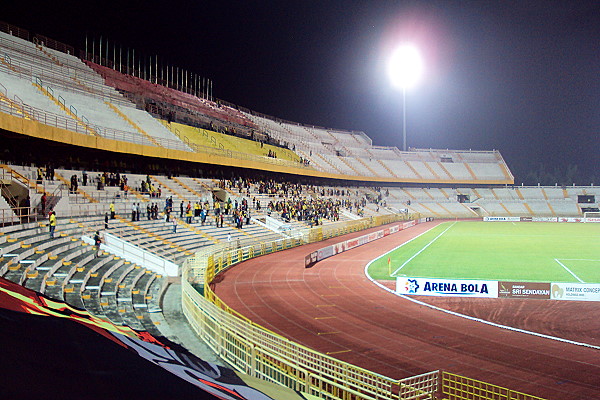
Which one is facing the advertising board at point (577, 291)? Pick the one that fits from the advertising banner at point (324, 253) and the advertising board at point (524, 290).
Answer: the advertising banner

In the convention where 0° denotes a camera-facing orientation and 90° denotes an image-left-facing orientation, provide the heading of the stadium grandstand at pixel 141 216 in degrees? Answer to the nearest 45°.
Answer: approximately 315°

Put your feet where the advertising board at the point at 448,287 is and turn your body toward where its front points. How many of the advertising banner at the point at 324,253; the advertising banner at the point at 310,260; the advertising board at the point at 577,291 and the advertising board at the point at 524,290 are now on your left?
2

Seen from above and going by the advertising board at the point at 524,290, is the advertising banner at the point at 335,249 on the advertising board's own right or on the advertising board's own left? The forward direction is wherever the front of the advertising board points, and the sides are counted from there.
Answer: on the advertising board's own right

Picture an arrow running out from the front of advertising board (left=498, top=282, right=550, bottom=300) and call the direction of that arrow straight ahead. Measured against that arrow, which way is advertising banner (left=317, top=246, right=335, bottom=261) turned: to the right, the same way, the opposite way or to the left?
to the left

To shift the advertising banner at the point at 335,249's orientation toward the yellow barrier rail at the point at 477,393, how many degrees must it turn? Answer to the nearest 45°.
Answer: approximately 45° to its right

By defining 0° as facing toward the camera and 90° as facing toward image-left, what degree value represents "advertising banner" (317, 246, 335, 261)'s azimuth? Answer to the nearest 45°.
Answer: approximately 315°

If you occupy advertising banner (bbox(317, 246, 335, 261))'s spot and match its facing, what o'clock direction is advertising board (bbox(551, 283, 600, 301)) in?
The advertising board is roughly at 12 o'clock from the advertising banner.

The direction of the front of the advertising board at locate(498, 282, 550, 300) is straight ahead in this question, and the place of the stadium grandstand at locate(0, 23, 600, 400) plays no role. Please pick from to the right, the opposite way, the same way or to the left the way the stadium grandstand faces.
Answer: to the left

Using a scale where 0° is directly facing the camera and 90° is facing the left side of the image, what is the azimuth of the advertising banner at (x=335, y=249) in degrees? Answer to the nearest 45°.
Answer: approximately 315°

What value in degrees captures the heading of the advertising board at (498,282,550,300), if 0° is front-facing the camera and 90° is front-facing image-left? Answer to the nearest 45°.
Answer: approximately 0°

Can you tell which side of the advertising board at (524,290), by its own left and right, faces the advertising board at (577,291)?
left

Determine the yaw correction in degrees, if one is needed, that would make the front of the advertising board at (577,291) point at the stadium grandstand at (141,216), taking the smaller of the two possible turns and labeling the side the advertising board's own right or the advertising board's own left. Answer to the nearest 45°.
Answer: approximately 90° to the advertising board's own right

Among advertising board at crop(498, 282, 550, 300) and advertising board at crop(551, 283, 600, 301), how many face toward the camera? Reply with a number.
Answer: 2
